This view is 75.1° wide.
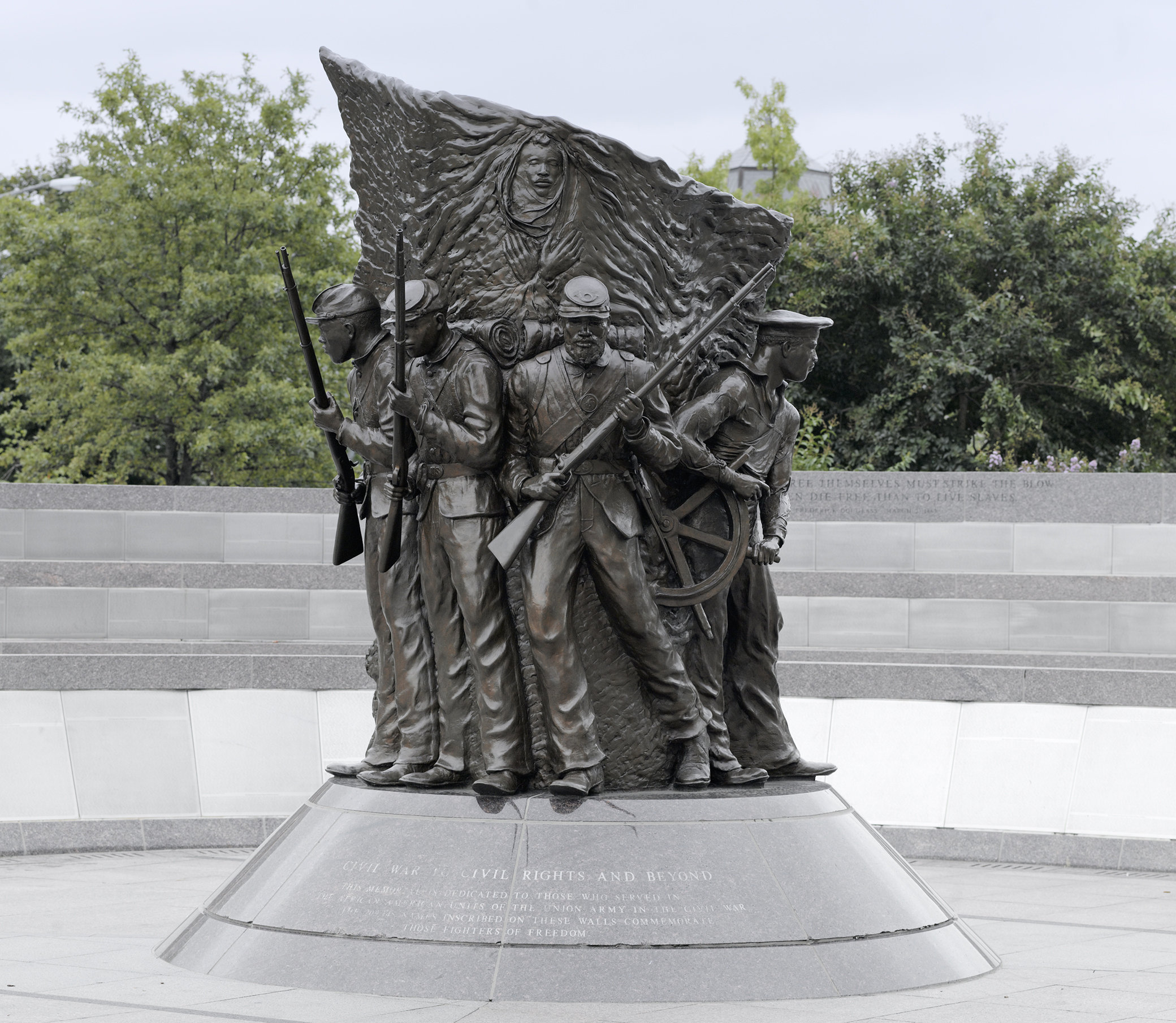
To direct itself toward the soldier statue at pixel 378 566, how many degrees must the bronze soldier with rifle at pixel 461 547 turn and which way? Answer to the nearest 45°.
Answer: approximately 90° to its right

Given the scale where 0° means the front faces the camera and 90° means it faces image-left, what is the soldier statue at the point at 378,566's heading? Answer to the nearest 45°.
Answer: approximately 90°

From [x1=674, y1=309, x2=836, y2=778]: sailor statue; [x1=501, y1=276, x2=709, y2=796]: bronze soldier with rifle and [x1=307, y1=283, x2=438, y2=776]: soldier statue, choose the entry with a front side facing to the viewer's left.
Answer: [x1=307, y1=283, x2=438, y2=776]: soldier statue

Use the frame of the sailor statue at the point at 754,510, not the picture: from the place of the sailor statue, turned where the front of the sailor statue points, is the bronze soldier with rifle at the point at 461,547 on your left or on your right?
on your right

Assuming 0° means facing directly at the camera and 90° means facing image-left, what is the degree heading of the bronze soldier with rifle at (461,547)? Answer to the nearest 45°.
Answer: approximately 45°

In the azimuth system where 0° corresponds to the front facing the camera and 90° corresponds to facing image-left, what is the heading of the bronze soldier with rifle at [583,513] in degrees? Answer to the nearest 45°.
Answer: approximately 0°

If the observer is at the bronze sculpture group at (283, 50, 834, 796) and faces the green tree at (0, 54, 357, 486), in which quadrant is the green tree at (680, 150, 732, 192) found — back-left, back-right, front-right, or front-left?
front-right

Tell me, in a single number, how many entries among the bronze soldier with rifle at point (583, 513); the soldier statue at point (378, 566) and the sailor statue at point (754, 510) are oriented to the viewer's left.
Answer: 1

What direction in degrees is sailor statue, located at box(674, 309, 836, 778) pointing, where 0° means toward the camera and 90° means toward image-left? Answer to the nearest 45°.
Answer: approximately 315°

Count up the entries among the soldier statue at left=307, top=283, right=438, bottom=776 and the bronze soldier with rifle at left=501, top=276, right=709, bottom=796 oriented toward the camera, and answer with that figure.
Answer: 1

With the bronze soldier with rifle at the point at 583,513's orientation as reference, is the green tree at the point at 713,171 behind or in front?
behind
